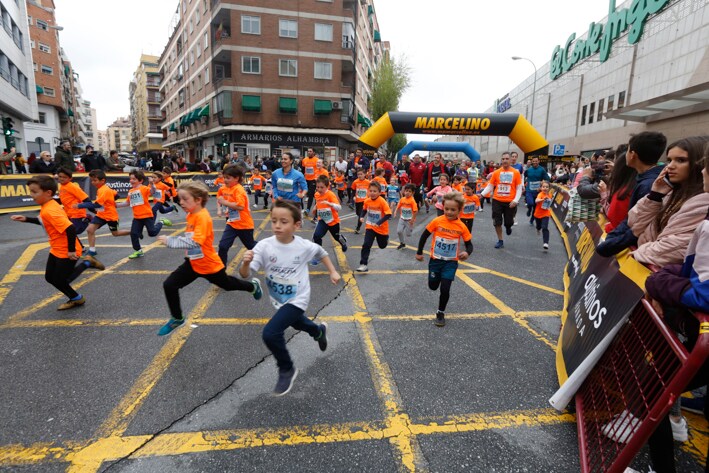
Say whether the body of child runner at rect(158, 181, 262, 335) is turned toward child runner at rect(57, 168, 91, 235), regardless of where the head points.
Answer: no

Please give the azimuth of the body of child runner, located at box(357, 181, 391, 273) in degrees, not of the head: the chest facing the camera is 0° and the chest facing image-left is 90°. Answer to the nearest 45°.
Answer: approximately 45°

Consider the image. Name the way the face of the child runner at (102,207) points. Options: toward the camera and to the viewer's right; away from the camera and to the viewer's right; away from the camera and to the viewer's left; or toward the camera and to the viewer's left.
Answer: toward the camera and to the viewer's left

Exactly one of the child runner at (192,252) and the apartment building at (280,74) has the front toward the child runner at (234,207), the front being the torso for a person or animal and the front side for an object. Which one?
the apartment building

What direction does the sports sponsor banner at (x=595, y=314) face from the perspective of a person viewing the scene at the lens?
facing the viewer and to the left of the viewer

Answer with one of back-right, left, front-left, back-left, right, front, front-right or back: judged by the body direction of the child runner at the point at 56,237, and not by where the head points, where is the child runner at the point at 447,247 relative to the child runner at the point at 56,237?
back-left

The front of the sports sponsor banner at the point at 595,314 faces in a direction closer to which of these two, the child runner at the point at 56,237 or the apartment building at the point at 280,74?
the child runner

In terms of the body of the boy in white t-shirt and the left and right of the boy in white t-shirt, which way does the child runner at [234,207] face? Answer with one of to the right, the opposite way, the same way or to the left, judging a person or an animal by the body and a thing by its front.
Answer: the same way

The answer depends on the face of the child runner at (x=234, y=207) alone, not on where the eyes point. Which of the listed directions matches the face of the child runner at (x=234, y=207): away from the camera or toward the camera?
toward the camera

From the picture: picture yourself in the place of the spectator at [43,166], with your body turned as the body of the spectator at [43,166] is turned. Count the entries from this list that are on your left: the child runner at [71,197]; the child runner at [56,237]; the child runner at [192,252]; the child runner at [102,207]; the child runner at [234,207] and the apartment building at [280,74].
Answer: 1

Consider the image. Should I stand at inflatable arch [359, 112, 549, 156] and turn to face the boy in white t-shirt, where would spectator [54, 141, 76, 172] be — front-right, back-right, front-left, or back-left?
front-right

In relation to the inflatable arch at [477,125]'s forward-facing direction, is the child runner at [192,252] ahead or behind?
ahead

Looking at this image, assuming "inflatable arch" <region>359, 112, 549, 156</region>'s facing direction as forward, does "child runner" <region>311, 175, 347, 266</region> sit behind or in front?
in front

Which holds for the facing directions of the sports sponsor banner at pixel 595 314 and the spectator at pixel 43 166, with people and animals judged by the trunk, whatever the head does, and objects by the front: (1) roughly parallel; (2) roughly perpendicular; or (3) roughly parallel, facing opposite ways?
roughly parallel, facing opposite ways

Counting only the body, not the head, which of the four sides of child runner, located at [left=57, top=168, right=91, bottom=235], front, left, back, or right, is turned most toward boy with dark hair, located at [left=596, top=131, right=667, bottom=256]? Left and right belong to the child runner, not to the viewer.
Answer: left

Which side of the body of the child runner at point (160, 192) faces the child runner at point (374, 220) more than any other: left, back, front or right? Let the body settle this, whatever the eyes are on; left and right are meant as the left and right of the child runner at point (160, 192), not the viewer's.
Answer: left
